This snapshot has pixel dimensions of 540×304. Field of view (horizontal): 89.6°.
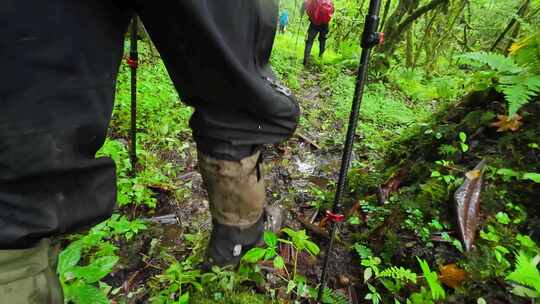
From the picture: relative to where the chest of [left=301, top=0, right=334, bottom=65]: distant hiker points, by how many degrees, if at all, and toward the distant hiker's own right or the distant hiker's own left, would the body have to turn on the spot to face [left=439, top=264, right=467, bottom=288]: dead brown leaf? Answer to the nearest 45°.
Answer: approximately 180°

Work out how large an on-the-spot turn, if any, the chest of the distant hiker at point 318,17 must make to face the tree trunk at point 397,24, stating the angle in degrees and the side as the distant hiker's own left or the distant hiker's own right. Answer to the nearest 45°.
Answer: approximately 135° to the distant hiker's own right

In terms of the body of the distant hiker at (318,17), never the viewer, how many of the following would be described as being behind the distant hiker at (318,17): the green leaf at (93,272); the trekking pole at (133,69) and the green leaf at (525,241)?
3

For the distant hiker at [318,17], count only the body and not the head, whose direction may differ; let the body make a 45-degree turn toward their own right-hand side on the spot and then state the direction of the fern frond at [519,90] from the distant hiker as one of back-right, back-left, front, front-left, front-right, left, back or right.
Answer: back-right

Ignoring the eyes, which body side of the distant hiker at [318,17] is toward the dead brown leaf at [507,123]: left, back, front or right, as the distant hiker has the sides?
back

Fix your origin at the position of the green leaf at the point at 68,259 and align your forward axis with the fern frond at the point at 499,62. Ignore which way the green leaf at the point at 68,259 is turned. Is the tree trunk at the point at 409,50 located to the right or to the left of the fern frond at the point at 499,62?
left

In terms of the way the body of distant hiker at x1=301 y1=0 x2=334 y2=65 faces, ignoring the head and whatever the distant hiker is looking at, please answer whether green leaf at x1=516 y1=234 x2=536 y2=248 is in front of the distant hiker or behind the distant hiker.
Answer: behind

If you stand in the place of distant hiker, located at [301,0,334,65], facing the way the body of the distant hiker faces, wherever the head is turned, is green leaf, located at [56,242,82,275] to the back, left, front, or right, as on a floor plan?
back

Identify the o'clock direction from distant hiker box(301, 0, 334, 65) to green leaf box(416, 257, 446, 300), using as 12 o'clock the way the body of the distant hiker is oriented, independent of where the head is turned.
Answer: The green leaf is roughly at 6 o'clock from the distant hiker.

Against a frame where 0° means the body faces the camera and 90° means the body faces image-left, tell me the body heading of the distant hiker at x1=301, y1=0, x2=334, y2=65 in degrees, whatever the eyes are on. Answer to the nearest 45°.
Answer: approximately 180°

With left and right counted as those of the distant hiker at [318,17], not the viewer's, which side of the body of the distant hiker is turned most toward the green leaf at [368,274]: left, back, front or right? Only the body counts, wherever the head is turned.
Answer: back

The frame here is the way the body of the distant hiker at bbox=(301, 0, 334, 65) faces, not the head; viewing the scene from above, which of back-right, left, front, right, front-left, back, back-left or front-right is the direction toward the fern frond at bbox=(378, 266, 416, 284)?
back
